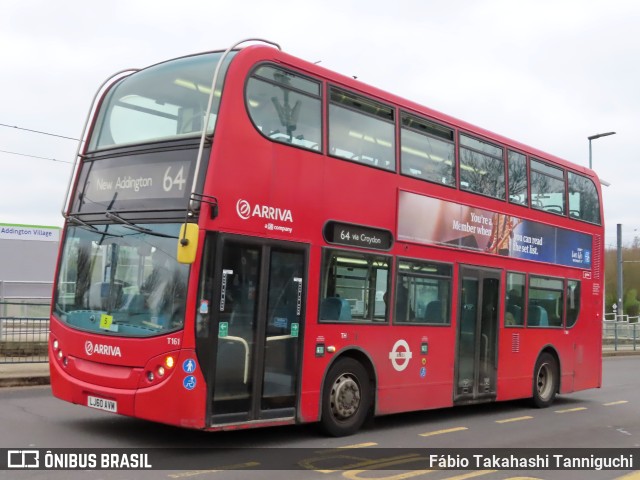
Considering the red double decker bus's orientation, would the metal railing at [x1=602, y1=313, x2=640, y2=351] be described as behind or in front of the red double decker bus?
behind

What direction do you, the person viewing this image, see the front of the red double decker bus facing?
facing the viewer and to the left of the viewer

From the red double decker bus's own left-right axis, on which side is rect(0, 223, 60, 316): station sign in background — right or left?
on its right

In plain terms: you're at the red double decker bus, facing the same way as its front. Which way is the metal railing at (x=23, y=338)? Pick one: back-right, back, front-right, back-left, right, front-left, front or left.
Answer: right

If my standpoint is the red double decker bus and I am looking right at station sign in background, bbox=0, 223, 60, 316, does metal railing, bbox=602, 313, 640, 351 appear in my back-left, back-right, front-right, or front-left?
front-right

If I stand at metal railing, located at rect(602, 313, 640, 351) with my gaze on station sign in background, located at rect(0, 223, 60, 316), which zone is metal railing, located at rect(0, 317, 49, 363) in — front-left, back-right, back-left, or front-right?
front-left

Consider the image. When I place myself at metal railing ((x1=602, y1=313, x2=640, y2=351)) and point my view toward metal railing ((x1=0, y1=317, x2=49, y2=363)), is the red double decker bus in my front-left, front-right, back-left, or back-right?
front-left

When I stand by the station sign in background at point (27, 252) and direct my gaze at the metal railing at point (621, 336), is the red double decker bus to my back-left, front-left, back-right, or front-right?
front-right
